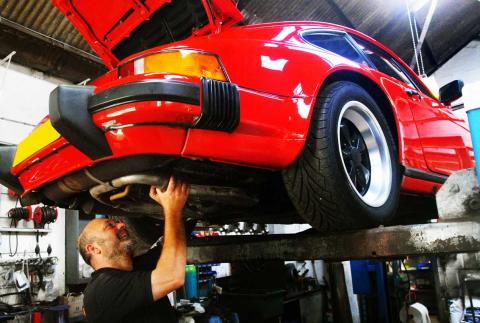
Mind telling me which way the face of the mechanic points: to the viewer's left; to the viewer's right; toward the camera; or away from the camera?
to the viewer's right

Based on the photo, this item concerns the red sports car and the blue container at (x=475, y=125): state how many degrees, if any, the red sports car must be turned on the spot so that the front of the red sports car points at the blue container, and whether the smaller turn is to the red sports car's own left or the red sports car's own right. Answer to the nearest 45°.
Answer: approximately 90° to the red sports car's own right

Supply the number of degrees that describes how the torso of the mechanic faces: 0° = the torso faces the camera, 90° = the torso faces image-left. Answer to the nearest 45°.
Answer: approximately 270°

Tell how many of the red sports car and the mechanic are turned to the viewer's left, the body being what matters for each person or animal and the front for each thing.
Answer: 0
